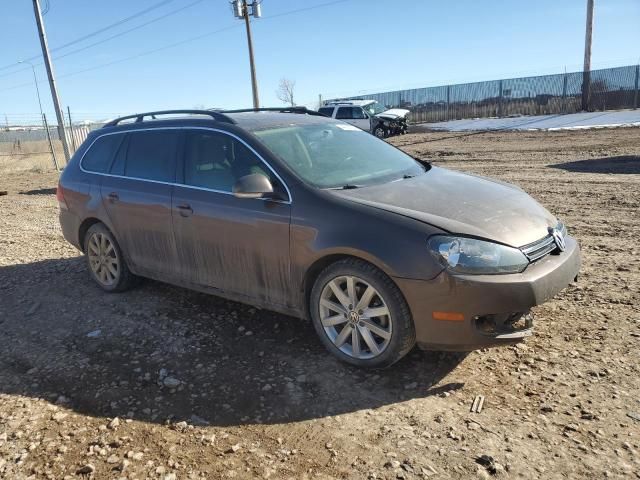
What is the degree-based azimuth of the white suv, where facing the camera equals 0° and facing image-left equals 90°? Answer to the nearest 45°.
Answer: approximately 315°

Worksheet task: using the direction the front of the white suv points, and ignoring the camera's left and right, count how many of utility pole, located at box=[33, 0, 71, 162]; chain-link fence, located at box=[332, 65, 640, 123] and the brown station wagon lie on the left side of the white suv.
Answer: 1

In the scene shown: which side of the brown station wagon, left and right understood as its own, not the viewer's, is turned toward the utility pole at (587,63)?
left

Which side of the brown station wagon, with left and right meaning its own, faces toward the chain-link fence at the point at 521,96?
left

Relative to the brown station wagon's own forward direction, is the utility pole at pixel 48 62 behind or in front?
behind

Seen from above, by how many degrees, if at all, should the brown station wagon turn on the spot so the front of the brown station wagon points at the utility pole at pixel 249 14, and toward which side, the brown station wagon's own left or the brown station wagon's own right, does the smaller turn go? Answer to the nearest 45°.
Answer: approximately 135° to the brown station wagon's own left

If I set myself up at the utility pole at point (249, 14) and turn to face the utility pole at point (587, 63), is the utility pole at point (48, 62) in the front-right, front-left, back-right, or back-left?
back-right

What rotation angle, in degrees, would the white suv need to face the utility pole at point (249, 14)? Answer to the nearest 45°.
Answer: approximately 180°

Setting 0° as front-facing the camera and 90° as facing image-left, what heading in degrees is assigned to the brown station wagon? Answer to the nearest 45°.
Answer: approximately 315°

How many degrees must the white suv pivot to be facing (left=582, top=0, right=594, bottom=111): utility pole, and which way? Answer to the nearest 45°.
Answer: approximately 45° to its left

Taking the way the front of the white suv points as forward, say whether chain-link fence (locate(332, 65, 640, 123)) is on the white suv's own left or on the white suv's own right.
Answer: on the white suv's own left

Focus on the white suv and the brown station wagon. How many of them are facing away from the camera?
0
